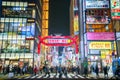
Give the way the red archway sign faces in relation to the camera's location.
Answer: facing the viewer

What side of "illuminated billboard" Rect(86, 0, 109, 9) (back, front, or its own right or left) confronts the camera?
front

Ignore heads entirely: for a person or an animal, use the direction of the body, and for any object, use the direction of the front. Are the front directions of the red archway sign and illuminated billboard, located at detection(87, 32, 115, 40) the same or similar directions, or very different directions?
same or similar directions

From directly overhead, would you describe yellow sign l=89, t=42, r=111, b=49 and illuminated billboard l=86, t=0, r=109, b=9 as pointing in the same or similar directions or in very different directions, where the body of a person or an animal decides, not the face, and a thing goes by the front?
same or similar directions

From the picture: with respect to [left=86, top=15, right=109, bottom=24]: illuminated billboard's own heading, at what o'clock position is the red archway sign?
The red archway sign is roughly at 3 o'clock from the illuminated billboard.

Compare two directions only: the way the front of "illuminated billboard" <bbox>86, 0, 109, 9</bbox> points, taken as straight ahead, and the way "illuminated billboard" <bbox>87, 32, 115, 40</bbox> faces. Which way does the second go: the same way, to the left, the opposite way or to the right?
the same way

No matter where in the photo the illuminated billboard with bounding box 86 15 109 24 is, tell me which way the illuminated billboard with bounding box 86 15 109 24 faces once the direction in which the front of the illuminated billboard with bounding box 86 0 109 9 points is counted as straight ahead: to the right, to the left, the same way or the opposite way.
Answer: the same way

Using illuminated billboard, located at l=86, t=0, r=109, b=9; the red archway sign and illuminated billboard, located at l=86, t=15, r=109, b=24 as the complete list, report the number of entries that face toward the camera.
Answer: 3
